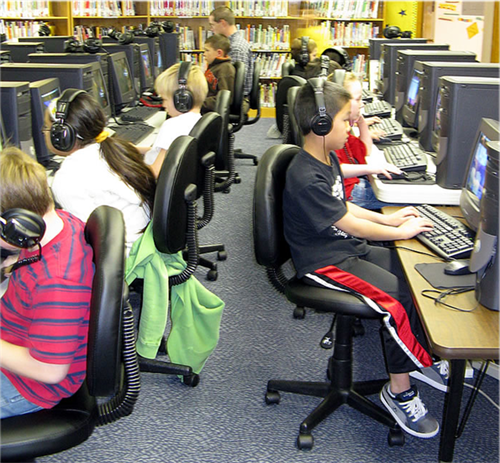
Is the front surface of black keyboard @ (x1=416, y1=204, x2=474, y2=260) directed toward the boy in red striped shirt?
yes

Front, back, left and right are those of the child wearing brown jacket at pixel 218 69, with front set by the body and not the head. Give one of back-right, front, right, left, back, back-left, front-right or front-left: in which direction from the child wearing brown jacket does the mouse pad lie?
left

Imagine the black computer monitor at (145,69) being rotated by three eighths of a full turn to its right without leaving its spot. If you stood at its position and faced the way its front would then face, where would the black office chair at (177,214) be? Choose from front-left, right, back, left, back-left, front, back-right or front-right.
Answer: left

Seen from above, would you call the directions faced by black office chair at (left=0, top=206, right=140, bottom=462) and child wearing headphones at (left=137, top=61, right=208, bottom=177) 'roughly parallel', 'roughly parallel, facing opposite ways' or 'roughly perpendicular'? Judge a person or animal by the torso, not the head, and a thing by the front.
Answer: roughly parallel

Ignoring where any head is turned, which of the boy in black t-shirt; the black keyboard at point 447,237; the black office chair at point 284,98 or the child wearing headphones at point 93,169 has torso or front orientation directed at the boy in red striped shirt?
the black keyboard

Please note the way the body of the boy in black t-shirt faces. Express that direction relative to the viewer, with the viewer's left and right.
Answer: facing to the right of the viewer

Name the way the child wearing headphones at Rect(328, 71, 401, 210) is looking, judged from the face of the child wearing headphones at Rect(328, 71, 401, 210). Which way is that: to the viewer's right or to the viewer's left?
to the viewer's right

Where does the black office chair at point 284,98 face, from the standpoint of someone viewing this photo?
facing to the right of the viewer

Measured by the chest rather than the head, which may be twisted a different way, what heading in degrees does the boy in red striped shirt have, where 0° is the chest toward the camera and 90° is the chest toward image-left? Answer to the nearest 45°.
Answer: approximately 90°

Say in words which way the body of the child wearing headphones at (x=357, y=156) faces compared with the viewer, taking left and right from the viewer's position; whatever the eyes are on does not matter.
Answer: facing to the right of the viewer

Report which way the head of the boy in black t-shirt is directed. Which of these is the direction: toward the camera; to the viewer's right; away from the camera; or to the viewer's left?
to the viewer's right

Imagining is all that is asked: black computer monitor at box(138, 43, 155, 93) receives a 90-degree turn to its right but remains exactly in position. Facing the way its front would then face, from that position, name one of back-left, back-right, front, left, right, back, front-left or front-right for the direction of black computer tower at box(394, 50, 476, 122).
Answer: left

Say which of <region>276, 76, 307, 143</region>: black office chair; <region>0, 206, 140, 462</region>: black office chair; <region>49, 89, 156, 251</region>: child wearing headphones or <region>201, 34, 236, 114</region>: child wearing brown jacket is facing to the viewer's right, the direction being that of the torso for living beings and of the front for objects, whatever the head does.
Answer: <region>276, 76, 307, 143</region>: black office chair

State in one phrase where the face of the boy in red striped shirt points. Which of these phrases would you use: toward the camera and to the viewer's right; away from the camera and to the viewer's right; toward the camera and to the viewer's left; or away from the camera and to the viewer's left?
away from the camera and to the viewer's left

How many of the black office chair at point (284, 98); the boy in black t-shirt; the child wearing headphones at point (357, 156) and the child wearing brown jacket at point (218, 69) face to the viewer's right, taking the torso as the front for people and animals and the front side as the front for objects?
3

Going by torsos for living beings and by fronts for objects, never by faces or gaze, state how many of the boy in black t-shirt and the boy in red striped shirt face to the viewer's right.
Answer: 1

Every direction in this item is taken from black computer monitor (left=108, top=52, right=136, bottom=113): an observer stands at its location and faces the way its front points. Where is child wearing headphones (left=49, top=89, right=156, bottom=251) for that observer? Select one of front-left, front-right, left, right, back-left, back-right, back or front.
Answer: front-right

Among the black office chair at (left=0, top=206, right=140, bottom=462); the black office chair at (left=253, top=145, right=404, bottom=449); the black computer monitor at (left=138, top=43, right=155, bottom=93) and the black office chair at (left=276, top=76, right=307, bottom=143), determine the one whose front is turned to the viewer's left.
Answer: the black office chair at (left=0, top=206, right=140, bottom=462)
